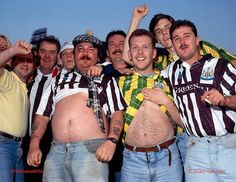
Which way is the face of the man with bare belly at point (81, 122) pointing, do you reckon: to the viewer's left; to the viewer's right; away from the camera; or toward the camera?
toward the camera

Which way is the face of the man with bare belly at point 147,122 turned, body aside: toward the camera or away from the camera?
toward the camera

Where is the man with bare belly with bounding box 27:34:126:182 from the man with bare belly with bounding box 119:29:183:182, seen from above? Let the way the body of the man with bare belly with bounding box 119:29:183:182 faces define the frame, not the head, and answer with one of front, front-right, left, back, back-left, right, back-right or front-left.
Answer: right

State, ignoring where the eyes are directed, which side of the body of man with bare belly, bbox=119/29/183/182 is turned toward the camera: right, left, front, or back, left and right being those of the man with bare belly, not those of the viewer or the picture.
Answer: front
